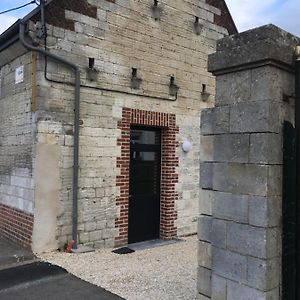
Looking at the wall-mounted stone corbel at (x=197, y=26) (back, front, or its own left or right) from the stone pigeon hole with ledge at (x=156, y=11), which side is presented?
right

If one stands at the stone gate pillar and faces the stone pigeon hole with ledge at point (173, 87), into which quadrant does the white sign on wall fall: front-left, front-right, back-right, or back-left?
front-left

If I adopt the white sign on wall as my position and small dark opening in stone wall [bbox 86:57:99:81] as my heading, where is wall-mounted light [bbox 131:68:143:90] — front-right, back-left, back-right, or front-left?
front-left

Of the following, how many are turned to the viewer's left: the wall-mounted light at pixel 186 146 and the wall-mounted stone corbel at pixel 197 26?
0

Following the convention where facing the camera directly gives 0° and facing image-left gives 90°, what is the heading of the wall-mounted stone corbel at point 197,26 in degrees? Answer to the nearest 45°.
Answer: approximately 315°

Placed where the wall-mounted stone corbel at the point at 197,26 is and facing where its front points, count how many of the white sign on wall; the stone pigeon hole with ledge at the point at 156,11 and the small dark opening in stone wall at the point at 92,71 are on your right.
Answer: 3

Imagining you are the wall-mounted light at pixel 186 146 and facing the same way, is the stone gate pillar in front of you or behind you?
in front

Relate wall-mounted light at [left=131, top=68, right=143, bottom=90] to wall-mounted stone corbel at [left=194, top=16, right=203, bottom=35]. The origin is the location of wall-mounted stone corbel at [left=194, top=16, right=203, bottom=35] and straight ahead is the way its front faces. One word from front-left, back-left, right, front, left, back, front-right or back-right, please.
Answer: right

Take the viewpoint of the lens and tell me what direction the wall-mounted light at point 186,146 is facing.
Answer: facing the viewer and to the right of the viewer
